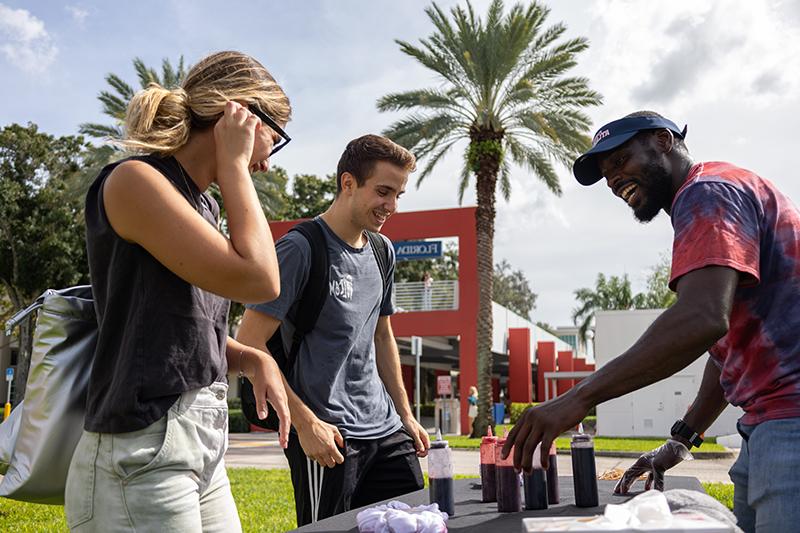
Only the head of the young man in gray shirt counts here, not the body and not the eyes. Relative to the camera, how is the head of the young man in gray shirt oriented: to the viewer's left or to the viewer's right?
to the viewer's right

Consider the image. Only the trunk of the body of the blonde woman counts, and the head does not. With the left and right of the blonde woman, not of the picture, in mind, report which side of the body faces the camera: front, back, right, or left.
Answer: right

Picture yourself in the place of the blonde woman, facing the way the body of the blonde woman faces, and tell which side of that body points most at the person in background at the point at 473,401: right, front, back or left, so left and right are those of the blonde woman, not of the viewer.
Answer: left

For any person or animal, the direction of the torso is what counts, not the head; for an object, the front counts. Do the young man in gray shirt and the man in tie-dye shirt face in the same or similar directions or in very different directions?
very different directions

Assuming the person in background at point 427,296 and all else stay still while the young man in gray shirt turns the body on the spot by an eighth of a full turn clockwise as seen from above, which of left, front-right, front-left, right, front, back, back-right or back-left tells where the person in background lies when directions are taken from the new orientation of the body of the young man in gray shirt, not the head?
back

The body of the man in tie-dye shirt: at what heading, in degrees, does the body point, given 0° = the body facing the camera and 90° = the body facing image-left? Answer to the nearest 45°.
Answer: approximately 90°

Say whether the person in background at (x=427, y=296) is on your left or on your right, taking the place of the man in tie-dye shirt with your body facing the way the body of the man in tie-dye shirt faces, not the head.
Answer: on your right

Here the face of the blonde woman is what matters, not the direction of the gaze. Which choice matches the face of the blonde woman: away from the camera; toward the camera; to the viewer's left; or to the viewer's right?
to the viewer's right
